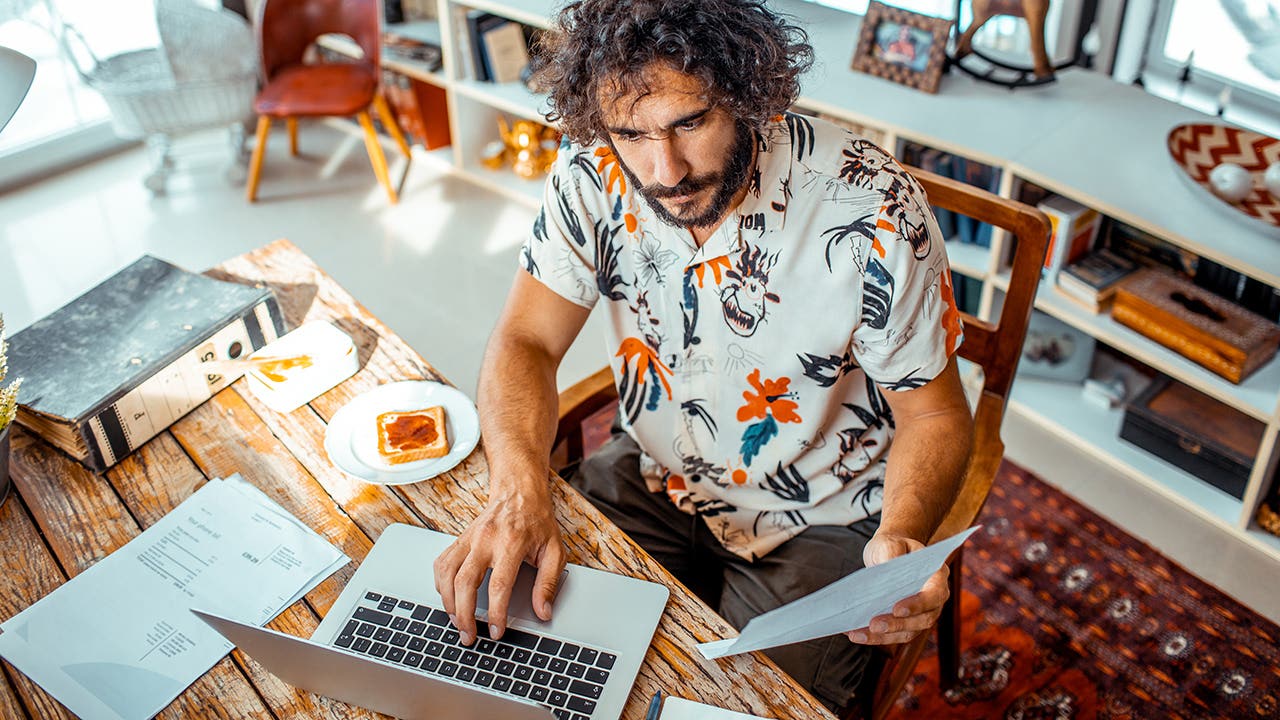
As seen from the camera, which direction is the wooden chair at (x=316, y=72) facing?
toward the camera

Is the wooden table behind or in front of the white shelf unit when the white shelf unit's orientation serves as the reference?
in front

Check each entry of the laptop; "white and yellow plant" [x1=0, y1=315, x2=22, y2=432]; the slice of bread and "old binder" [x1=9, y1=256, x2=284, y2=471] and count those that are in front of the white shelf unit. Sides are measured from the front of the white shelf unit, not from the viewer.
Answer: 4

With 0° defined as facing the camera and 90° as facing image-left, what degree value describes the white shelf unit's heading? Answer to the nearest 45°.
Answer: approximately 45°

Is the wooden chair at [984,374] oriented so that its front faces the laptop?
yes

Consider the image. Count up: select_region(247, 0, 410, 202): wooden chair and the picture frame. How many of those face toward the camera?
2

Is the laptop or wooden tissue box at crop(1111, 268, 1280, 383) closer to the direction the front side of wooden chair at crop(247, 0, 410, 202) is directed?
the laptop

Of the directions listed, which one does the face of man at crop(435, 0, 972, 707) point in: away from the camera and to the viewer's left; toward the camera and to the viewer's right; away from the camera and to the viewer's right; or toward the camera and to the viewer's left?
toward the camera and to the viewer's left

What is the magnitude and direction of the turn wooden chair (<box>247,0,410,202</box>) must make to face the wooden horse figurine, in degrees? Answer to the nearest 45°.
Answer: approximately 45° to its left

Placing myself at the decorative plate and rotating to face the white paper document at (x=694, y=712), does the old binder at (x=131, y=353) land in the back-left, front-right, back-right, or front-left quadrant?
front-right

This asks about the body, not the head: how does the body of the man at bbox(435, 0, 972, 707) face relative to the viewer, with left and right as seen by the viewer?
facing the viewer and to the left of the viewer

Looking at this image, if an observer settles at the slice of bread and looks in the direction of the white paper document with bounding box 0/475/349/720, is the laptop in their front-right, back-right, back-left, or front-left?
front-left

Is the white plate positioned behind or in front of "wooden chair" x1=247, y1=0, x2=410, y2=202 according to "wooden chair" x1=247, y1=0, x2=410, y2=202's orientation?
in front

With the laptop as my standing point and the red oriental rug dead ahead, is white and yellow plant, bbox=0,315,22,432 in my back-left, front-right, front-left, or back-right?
back-left
